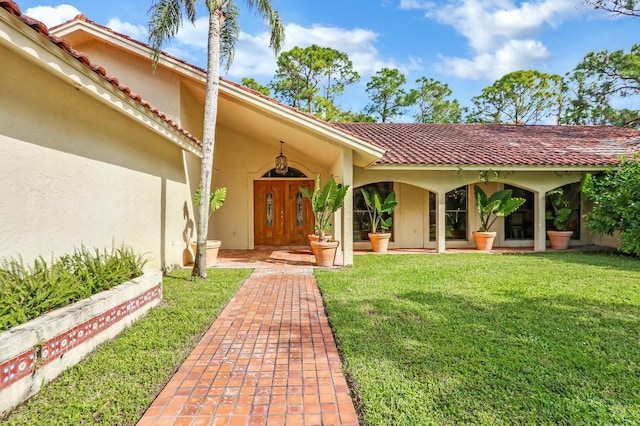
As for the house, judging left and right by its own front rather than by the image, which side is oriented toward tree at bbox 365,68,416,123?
back

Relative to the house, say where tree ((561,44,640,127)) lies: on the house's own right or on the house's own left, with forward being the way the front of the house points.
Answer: on the house's own left

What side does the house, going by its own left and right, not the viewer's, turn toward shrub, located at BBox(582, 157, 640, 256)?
left

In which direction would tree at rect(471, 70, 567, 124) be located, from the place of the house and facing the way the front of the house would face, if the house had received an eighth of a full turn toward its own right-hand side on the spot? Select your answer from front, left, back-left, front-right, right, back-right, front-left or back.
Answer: back

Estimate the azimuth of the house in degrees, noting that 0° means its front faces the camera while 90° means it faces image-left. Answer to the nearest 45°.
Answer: approximately 0°

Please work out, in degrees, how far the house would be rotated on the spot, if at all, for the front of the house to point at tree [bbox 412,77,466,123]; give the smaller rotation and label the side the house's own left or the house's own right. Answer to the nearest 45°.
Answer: approximately 135° to the house's own left

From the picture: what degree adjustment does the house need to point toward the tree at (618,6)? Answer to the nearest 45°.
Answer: approximately 90° to its left

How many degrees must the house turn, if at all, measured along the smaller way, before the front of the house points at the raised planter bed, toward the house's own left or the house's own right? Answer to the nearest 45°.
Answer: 0° — it already faces it
